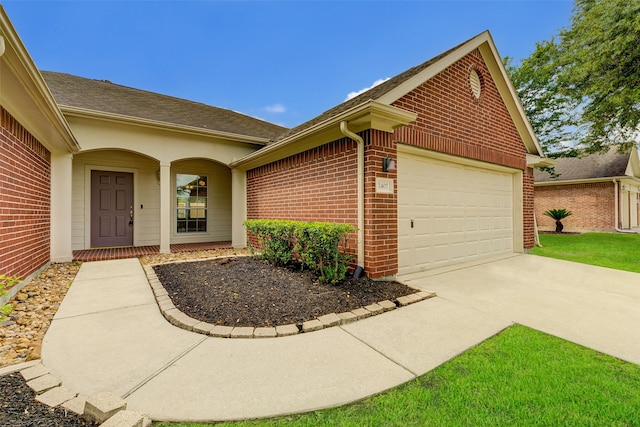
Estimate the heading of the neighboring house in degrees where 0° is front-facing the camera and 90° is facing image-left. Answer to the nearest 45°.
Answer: approximately 315°

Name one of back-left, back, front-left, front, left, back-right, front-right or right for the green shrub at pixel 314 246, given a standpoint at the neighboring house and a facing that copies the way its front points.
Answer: front-right
